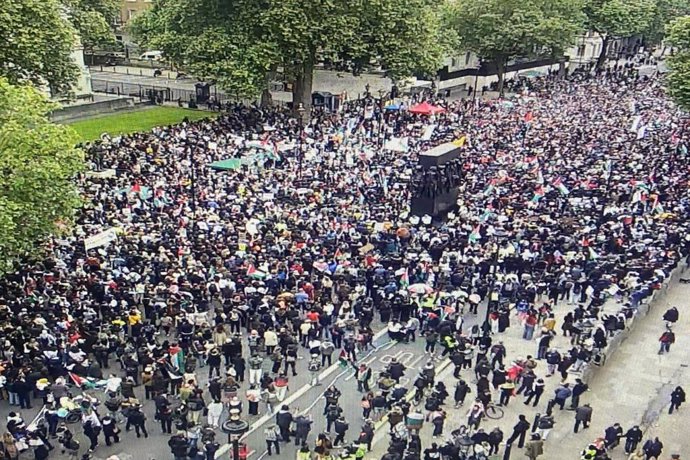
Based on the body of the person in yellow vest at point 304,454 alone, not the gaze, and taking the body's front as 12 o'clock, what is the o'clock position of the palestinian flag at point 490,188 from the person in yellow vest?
The palestinian flag is roughly at 1 o'clock from the person in yellow vest.

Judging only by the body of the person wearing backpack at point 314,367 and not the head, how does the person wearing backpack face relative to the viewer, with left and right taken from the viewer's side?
facing away from the viewer

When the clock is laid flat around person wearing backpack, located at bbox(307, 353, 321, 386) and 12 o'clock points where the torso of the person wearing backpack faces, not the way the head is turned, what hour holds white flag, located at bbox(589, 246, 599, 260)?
The white flag is roughly at 2 o'clock from the person wearing backpack.

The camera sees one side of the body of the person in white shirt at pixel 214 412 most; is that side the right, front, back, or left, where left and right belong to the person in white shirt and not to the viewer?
back

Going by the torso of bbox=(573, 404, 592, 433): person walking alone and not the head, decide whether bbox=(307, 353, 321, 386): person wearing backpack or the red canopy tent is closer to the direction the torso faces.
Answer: the red canopy tent

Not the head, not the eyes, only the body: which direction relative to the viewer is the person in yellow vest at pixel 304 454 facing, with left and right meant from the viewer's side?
facing away from the viewer

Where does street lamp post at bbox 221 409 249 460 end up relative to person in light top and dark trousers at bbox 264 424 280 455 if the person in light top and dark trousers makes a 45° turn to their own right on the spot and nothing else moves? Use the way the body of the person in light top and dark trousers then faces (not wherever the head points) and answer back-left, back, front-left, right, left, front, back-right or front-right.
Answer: back

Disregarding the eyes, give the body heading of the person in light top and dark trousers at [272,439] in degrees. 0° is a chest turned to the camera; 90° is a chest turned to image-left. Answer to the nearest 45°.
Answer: approximately 180°

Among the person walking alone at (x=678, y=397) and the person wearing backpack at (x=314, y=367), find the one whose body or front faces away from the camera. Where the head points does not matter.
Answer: the person wearing backpack

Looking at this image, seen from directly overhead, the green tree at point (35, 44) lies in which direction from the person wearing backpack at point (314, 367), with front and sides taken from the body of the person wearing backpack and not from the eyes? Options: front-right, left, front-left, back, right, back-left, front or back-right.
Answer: front-left
